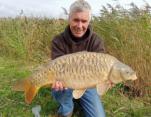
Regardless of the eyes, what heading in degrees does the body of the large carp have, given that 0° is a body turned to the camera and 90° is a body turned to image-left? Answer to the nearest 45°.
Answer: approximately 270°

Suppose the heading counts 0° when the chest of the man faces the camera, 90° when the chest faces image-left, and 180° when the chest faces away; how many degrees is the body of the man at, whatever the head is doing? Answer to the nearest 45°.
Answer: approximately 0°
